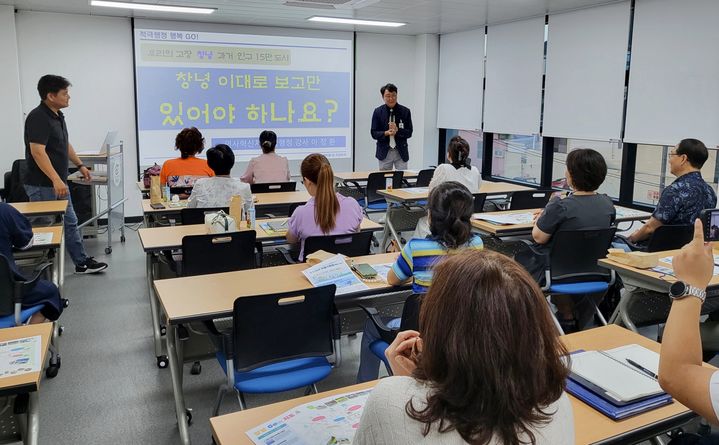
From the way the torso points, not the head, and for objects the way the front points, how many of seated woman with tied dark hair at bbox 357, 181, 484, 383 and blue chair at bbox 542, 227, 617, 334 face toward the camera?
0

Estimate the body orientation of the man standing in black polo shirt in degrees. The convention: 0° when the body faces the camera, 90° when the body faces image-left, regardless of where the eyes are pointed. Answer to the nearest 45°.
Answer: approximately 270°

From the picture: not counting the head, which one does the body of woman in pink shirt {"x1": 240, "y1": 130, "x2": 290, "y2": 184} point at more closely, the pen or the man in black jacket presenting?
the man in black jacket presenting

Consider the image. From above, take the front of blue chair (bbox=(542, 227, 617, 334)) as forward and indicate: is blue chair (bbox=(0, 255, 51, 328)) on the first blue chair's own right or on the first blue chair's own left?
on the first blue chair's own left

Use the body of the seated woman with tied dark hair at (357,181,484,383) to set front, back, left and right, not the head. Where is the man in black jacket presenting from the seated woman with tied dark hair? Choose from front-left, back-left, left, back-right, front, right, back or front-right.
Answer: front-right

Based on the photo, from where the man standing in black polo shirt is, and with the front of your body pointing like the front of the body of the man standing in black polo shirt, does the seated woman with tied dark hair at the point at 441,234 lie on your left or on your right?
on your right

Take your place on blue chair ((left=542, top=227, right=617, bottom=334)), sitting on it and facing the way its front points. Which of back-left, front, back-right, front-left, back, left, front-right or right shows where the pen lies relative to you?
back

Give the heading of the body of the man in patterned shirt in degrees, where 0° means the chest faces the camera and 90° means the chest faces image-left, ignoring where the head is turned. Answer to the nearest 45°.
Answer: approximately 135°

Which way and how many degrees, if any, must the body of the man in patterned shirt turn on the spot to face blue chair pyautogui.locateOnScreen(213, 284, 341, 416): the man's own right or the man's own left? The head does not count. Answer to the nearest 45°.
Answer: approximately 90° to the man's own left

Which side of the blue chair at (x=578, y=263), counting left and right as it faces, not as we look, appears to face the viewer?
back

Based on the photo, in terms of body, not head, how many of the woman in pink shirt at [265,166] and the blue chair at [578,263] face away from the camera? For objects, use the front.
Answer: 2

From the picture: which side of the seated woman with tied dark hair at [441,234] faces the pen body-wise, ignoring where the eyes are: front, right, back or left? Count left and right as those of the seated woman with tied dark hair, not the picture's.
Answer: back
